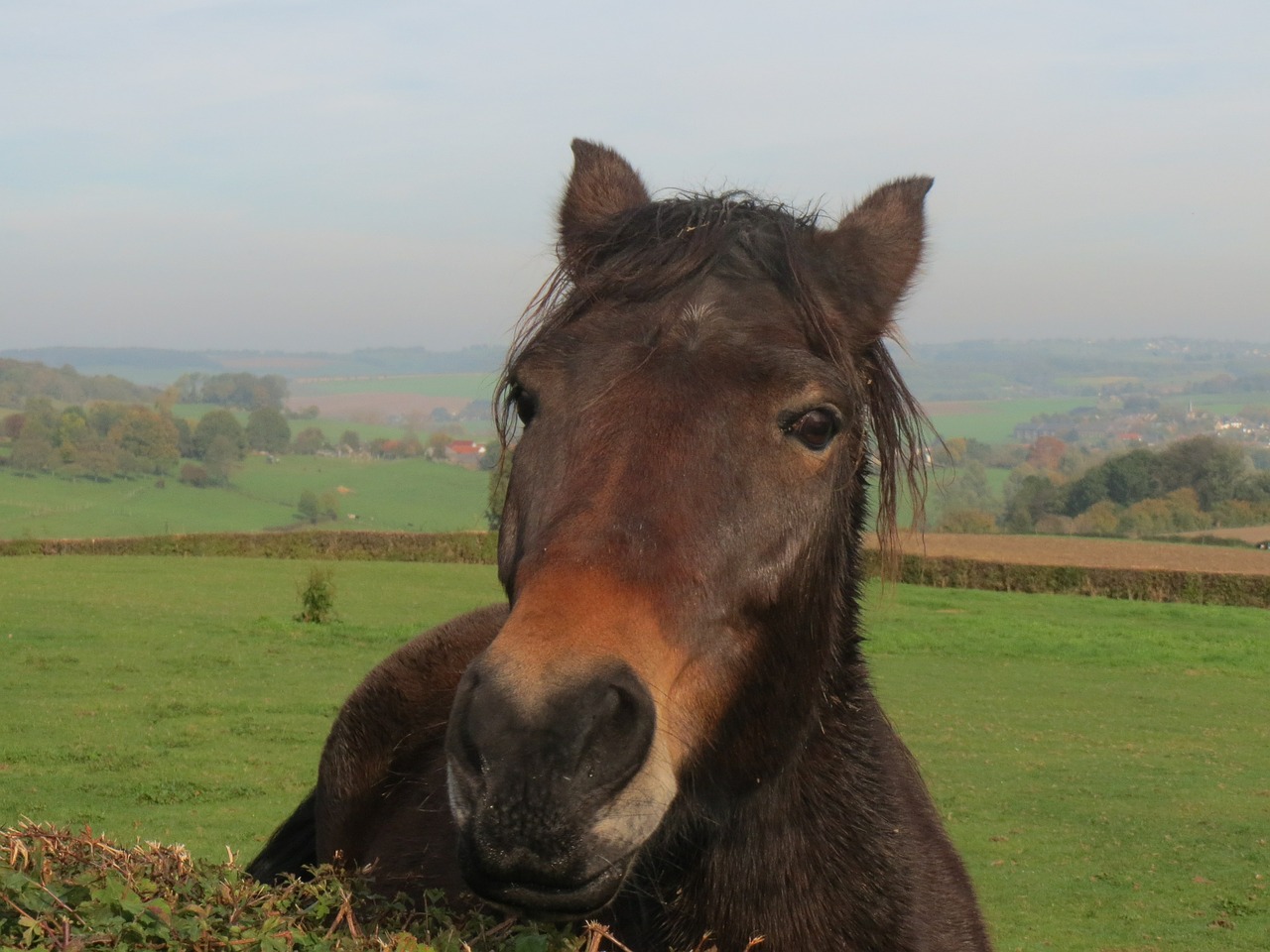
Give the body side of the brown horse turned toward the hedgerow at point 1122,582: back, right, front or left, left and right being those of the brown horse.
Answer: left

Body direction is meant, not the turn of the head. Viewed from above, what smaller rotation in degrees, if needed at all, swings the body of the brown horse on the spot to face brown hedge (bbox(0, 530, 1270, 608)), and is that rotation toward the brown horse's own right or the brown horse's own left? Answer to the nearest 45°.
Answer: approximately 135° to the brown horse's own left

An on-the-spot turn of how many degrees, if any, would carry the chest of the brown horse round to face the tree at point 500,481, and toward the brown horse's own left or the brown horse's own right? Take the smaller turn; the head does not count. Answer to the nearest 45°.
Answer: approximately 135° to the brown horse's own left

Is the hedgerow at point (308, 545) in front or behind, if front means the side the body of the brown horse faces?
behind

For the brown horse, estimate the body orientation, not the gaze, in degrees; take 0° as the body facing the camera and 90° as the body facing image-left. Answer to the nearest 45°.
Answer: approximately 315°

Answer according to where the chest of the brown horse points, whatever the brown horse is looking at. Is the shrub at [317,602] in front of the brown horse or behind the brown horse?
behind

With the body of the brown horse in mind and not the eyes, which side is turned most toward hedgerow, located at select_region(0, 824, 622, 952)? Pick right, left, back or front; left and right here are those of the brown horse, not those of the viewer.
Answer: right
